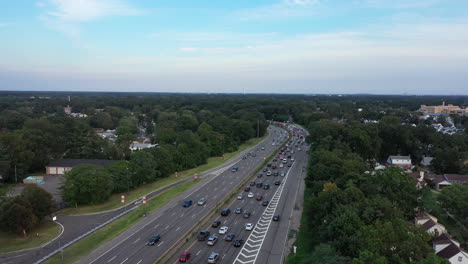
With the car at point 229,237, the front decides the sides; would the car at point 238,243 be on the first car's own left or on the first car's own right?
on the first car's own right

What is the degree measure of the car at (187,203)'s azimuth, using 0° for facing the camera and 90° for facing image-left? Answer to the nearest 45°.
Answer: approximately 45°

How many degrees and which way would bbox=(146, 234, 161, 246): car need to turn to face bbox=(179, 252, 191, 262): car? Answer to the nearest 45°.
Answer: approximately 90° to its left

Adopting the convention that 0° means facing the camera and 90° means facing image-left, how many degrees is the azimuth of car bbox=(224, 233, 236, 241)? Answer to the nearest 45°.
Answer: approximately 225°

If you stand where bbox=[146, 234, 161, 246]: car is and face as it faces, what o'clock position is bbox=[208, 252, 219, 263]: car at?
bbox=[208, 252, 219, 263]: car is roughly at 9 o'clock from bbox=[146, 234, 161, 246]: car.

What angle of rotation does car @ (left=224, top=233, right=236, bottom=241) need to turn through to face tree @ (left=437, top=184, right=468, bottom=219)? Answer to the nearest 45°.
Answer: approximately 45° to its right

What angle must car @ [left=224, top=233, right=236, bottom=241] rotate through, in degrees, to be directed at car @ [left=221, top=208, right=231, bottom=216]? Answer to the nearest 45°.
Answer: approximately 45° to its left

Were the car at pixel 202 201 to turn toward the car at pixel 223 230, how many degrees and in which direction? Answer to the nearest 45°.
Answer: approximately 45° to its left

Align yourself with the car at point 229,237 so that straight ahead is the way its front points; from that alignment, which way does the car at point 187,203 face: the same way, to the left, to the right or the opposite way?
the opposite way

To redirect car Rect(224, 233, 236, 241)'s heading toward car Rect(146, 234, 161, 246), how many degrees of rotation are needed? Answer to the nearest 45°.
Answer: approximately 135° to its left
